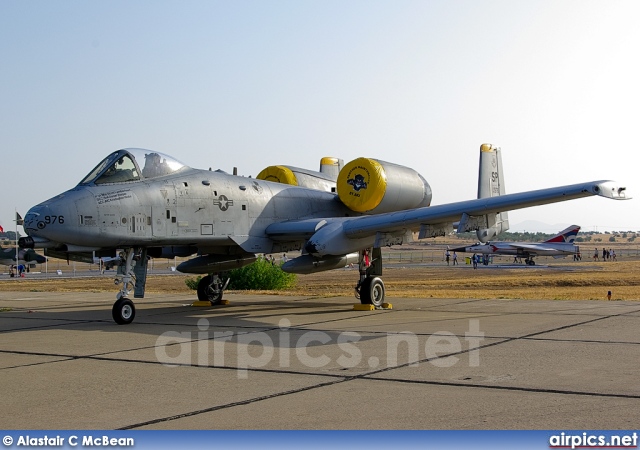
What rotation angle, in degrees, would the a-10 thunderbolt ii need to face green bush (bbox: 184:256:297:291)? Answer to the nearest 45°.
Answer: approximately 135° to its right

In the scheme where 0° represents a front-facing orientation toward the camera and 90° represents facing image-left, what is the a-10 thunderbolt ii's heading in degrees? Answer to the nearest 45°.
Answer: approximately 45°
